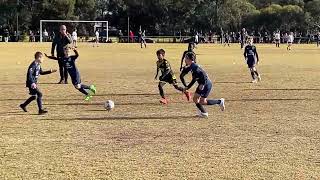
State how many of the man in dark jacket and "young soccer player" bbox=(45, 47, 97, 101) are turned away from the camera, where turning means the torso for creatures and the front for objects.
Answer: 0

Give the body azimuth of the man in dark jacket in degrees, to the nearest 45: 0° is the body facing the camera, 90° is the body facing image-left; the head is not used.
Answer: approximately 315°

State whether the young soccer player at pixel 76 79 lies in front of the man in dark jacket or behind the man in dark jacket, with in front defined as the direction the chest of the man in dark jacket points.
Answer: in front
